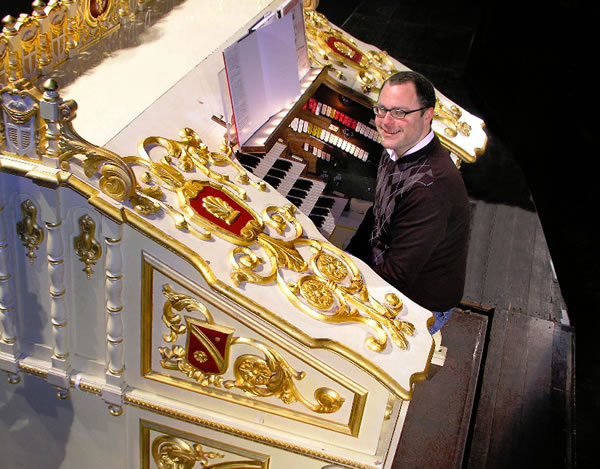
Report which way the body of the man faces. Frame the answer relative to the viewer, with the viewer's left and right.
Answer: facing the viewer and to the left of the viewer

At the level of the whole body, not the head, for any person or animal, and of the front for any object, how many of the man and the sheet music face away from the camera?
0

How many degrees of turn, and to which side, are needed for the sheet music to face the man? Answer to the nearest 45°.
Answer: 0° — it already faces them

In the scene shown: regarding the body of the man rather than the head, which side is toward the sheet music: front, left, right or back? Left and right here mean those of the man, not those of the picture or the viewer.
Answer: right

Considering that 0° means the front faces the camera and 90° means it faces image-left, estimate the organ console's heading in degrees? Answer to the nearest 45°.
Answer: approximately 315°
